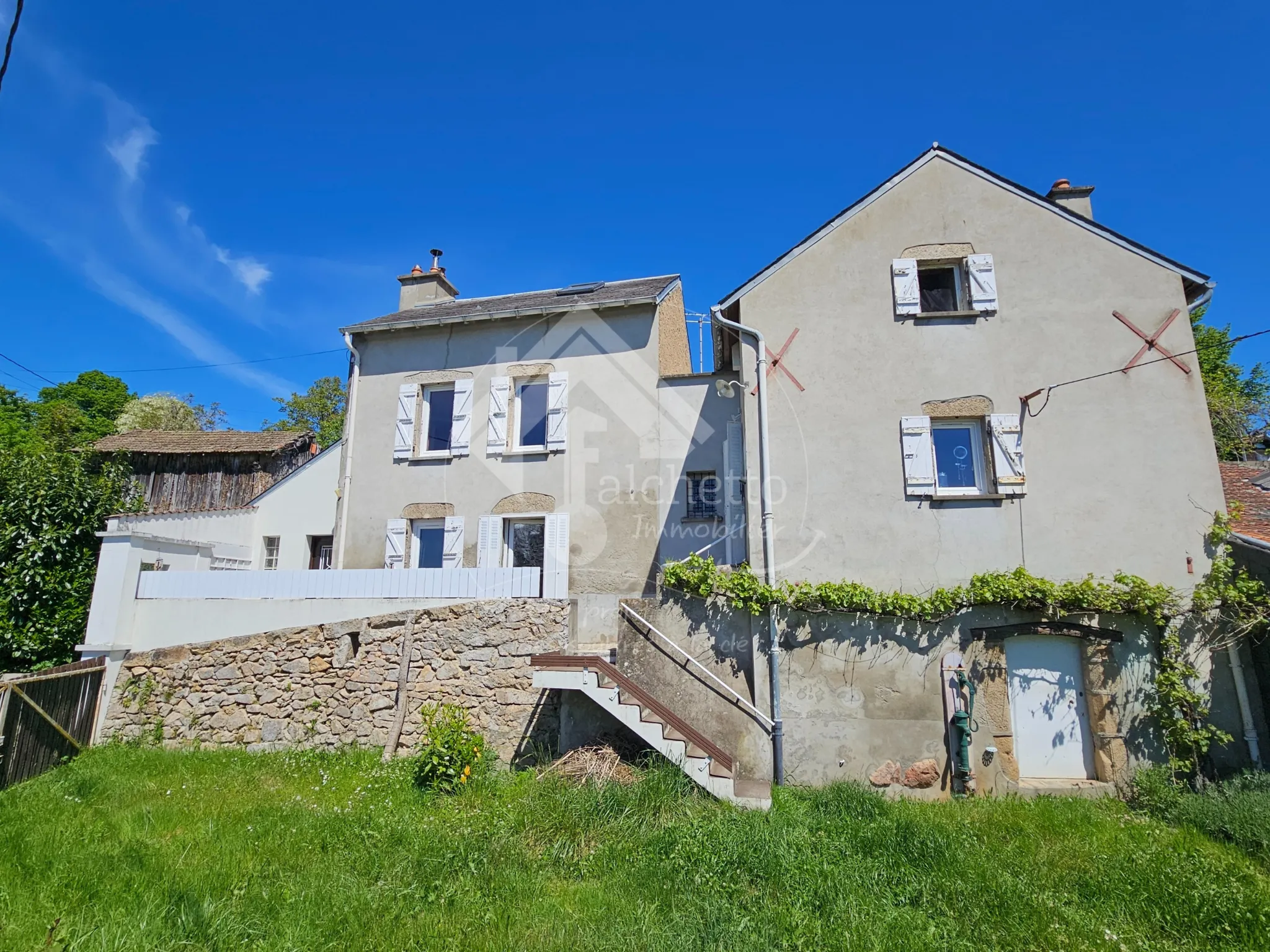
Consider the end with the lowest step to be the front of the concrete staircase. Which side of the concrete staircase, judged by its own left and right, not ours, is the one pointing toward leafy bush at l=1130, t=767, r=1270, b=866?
front

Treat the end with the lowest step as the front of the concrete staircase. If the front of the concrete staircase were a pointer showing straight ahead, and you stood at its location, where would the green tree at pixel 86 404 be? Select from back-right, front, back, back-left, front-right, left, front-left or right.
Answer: back-left

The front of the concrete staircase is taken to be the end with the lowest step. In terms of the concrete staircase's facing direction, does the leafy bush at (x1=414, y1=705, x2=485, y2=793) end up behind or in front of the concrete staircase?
behind

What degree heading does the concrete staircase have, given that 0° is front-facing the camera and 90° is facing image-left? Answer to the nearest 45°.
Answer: approximately 270°

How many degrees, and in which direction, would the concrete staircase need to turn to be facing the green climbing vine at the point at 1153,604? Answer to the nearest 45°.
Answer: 0° — it already faces it

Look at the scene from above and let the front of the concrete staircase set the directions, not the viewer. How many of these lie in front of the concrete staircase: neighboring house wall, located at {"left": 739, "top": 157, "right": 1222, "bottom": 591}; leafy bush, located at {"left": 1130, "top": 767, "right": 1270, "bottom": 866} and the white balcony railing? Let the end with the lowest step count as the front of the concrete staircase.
2

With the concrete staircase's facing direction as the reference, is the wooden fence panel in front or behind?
behind

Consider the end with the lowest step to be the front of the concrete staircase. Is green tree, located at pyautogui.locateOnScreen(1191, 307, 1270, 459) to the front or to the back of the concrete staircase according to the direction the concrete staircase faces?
to the front

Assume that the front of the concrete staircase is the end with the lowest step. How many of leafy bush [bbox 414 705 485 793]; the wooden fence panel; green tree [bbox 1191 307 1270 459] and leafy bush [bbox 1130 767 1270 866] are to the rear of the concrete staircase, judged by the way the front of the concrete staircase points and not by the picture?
2

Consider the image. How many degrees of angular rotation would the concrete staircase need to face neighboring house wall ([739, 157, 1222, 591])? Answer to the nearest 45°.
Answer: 0° — it already faces it

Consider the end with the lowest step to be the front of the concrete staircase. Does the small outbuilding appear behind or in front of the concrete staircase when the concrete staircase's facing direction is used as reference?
behind
